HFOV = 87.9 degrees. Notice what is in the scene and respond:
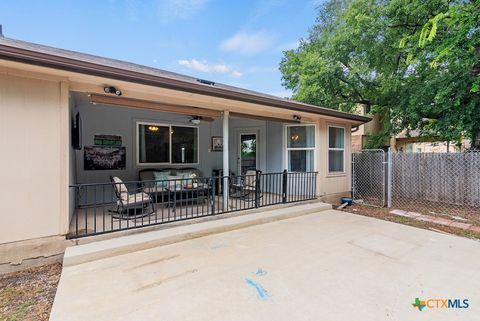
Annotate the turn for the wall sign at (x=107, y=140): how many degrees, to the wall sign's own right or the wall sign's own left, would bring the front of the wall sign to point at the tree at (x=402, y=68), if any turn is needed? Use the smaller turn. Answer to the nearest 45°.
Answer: approximately 90° to the wall sign's own left

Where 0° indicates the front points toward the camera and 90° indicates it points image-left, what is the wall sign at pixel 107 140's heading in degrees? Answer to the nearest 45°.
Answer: approximately 0°

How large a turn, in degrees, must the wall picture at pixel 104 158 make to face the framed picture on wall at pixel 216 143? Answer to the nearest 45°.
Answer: approximately 90° to its left

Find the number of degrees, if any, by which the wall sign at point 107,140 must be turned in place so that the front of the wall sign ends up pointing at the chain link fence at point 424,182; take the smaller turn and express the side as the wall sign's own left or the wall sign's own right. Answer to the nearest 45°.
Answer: approximately 90° to the wall sign's own left

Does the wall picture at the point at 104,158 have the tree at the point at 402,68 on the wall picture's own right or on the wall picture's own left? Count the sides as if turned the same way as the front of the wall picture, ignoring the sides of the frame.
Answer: on the wall picture's own left

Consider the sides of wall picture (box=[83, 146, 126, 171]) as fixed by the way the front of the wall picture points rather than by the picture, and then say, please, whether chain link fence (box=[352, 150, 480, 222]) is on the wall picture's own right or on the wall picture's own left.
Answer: on the wall picture's own left

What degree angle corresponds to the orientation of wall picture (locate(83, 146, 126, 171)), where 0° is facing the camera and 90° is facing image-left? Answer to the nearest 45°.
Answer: approximately 0°

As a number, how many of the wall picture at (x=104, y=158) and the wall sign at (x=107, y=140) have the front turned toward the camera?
2

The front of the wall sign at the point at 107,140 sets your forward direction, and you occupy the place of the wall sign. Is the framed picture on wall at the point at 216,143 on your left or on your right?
on your left
